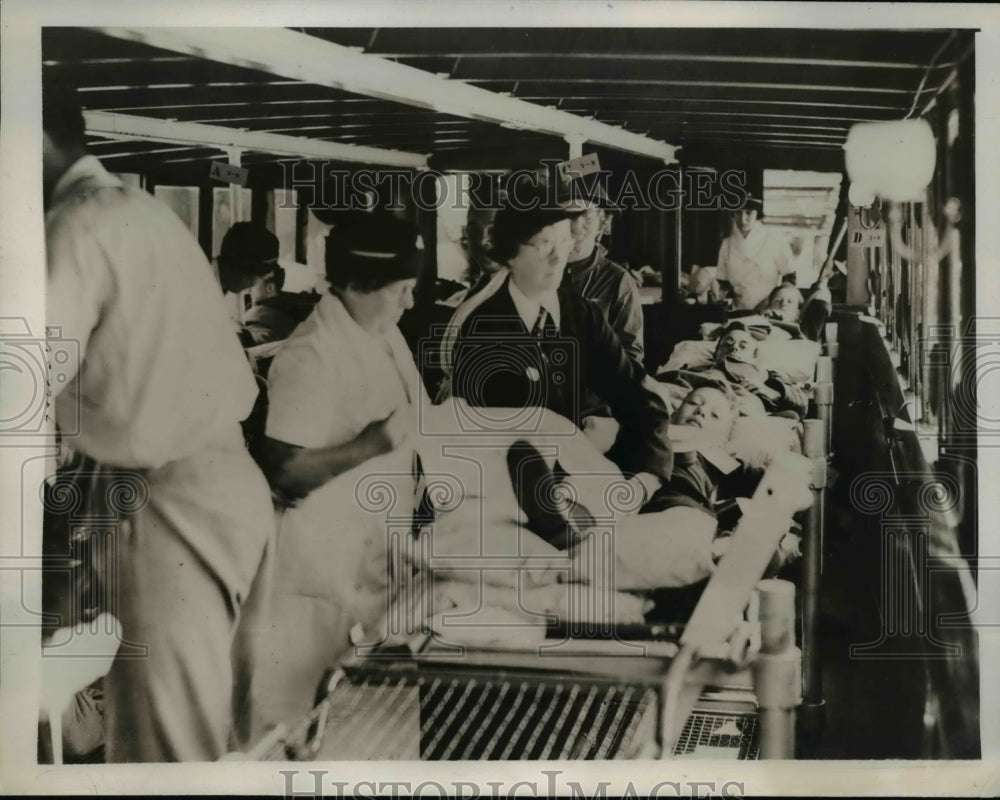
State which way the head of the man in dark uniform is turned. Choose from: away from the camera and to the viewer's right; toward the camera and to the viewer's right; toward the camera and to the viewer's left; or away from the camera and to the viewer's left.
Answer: toward the camera and to the viewer's left

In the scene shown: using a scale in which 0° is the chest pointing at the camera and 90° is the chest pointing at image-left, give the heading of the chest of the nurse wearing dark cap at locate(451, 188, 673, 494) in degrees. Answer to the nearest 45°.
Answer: approximately 315°
